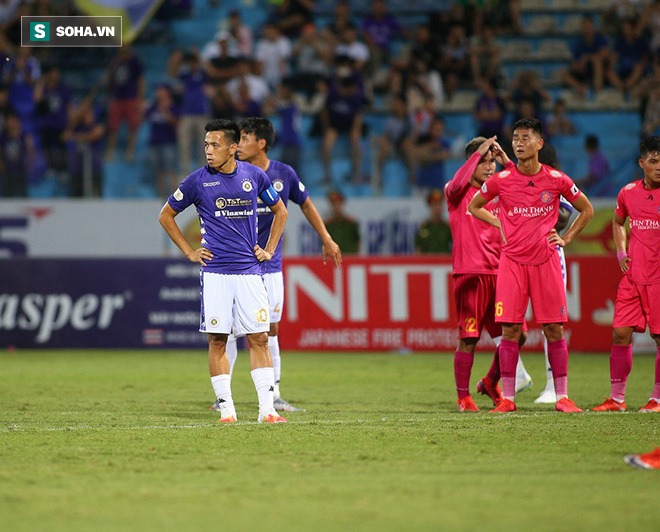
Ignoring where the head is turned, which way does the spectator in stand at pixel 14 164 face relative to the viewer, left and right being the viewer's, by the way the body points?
facing the viewer

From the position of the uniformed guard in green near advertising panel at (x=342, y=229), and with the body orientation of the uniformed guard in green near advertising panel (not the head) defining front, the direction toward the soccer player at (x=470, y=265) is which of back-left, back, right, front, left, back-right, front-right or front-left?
front

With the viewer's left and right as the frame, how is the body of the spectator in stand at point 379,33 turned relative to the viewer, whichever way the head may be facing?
facing the viewer

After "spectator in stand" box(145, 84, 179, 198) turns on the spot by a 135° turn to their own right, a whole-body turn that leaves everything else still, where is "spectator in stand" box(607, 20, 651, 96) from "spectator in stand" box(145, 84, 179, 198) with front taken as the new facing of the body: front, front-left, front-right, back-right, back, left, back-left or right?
back-right

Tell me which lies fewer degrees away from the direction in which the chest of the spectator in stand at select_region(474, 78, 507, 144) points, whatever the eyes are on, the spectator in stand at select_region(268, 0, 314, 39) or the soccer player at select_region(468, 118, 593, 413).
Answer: the soccer player

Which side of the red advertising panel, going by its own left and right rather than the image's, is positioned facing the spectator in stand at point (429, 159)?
back

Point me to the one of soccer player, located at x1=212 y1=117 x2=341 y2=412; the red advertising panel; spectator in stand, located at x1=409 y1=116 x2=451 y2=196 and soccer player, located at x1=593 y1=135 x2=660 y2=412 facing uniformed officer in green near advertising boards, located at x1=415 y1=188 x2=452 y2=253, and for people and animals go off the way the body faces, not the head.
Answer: spectator in stand, located at x1=409 y1=116 x2=451 y2=196

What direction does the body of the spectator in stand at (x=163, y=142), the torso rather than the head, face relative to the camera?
toward the camera

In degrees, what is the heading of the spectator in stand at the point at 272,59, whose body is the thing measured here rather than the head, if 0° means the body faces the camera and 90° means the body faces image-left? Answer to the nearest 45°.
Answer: approximately 0°

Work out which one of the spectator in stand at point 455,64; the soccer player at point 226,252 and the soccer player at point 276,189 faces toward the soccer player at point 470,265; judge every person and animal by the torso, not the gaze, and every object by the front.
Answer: the spectator in stand

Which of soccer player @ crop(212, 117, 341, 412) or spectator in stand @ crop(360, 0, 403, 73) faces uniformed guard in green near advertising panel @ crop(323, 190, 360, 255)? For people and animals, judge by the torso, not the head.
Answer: spectator in stand @ crop(360, 0, 403, 73)

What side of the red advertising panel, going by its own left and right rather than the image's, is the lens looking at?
front

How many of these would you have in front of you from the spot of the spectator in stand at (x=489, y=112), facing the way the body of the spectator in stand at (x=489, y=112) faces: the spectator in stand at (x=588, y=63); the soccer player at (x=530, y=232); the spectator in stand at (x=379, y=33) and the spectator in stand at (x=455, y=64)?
1
